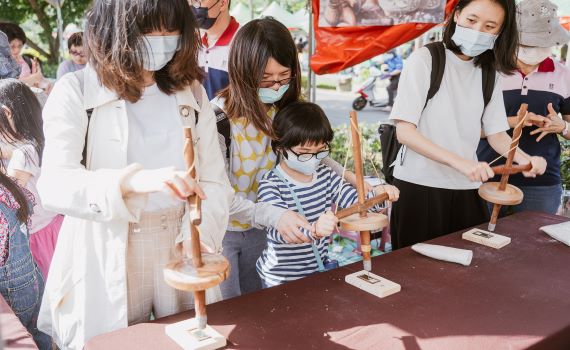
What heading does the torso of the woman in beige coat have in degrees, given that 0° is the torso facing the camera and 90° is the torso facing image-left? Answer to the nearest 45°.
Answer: approximately 315°

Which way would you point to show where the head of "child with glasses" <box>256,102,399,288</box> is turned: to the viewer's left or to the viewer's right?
to the viewer's right

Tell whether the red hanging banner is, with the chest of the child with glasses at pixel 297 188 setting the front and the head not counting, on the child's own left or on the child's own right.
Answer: on the child's own left

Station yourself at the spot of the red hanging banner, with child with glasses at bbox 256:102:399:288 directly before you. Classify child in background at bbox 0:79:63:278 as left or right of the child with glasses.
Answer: right

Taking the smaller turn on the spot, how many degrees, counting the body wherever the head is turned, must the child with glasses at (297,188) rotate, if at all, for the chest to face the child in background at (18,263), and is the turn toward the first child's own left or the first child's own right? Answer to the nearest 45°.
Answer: approximately 135° to the first child's own right
